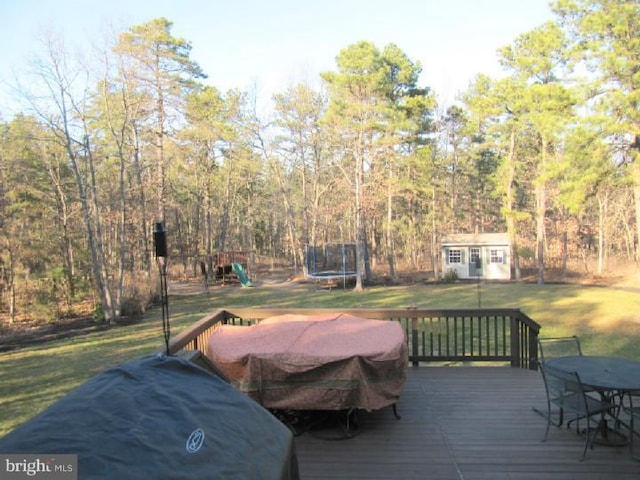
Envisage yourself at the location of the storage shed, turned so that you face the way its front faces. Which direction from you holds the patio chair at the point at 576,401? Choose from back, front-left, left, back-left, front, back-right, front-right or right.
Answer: front

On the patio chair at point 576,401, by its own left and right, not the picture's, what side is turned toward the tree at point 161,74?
left

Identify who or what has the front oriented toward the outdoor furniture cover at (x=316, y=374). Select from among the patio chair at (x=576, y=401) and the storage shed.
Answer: the storage shed

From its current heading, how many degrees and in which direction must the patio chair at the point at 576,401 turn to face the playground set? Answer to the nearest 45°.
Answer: approximately 90° to its left

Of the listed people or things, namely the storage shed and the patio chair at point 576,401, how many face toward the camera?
1

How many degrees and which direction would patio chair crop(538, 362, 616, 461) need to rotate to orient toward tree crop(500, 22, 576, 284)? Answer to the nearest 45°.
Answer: approximately 45° to its left

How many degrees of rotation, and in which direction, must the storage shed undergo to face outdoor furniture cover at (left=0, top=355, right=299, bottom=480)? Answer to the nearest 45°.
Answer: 0° — it already faces it

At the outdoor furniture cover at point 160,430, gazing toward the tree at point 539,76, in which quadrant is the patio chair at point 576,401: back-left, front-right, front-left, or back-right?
front-right

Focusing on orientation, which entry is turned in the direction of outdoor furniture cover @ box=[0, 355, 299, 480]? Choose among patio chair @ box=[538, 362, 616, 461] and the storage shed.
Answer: the storage shed

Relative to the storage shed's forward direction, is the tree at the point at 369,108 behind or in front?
in front

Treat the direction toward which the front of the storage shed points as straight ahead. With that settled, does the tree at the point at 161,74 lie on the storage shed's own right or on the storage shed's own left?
on the storage shed's own right

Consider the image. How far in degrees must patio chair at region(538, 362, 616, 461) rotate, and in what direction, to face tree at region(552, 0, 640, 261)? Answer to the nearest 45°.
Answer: approximately 45° to its left

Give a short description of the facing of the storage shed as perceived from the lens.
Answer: facing the viewer

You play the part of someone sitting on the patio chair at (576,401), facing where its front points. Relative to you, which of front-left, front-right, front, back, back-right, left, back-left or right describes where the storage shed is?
front-left
